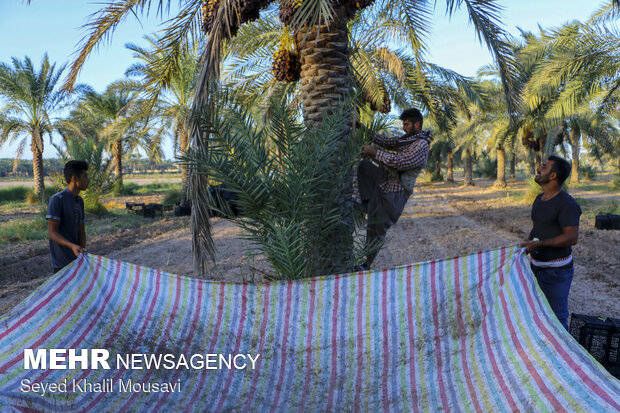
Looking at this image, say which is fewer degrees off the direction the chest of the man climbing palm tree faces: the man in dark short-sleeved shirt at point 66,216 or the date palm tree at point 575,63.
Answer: the man in dark short-sleeved shirt

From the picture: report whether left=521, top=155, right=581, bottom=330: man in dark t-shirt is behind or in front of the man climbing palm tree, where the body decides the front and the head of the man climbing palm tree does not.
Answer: behind

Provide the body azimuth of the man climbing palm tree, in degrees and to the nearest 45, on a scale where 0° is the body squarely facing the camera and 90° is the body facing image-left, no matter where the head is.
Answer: approximately 90°

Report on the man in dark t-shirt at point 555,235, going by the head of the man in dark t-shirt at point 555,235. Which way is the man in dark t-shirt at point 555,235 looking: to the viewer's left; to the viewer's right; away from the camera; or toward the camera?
to the viewer's left

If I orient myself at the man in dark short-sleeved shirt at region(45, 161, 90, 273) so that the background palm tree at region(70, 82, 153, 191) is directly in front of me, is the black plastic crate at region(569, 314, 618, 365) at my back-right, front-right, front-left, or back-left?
back-right

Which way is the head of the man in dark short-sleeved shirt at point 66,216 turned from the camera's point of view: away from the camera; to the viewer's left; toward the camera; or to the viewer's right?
to the viewer's right

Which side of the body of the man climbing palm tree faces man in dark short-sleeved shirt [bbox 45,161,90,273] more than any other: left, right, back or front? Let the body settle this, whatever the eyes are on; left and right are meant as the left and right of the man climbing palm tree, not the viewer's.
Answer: front

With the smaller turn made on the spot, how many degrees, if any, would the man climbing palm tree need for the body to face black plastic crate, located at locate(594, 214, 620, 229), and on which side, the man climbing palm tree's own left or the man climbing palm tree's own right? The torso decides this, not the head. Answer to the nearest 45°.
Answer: approximately 135° to the man climbing palm tree's own right
